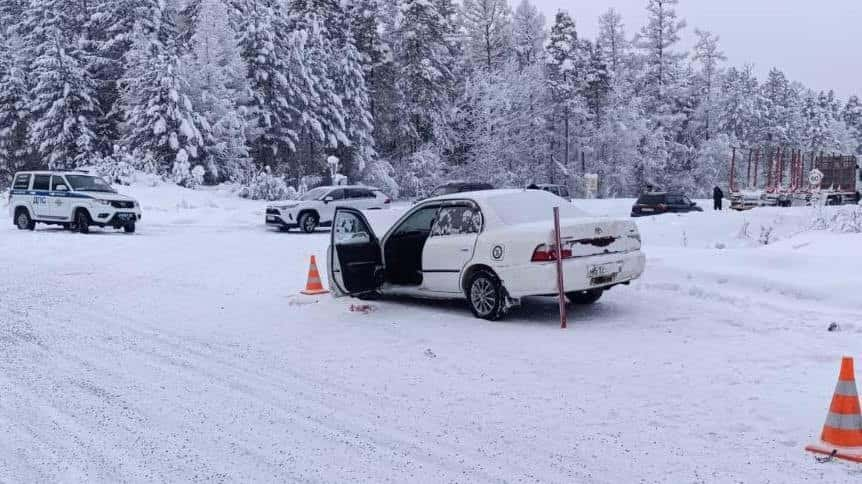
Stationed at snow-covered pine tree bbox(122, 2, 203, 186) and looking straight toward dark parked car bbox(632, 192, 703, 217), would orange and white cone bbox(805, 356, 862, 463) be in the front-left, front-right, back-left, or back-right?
front-right

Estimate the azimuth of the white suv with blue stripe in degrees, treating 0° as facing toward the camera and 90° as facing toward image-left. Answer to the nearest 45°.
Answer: approximately 315°

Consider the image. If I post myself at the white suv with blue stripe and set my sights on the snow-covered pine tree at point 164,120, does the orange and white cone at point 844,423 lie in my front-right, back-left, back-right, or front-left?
back-right

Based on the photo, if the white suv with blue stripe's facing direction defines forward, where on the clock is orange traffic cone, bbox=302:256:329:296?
The orange traffic cone is roughly at 1 o'clock from the white suv with blue stripe.

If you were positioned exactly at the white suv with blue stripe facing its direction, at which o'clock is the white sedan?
The white sedan is roughly at 1 o'clock from the white suv with blue stripe.

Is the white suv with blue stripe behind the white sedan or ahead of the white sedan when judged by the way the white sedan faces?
ahead

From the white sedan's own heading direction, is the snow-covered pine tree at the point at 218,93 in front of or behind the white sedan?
in front

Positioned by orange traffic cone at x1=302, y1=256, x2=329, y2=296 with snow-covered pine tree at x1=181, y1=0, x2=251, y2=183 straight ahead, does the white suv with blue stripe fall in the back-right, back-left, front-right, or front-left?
front-left

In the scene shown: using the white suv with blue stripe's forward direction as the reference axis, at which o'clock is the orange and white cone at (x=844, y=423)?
The orange and white cone is roughly at 1 o'clock from the white suv with blue stripe.

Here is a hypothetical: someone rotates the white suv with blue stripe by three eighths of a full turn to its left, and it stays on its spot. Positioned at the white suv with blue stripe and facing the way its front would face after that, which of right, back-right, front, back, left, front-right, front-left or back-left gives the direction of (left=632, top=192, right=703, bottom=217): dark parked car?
right

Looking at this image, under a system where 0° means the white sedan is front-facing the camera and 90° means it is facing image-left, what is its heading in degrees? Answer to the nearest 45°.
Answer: approximately 135°

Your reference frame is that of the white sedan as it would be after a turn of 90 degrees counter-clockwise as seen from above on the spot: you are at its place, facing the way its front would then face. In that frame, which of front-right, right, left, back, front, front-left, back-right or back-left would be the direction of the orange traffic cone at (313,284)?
right

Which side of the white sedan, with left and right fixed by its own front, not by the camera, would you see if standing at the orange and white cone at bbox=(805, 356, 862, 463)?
back

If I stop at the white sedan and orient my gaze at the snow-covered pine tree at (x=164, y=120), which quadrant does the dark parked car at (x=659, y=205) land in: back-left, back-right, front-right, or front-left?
front-right
